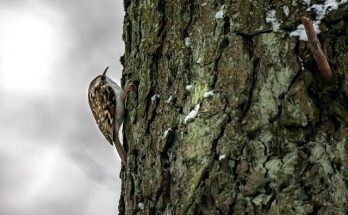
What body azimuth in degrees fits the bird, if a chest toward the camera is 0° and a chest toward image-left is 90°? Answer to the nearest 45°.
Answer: approximately 270°

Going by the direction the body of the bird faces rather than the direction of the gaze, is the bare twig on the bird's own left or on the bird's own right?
on the bird's own right

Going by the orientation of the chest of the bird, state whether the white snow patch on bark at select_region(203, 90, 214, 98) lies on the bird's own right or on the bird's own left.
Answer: on the bird's own right
